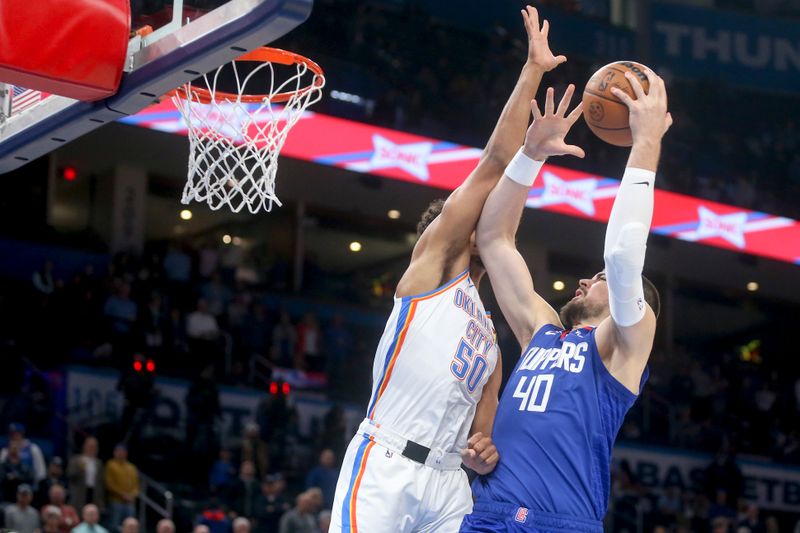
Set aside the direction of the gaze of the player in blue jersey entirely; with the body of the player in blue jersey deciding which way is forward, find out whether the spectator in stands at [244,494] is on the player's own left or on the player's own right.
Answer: on the player's own right

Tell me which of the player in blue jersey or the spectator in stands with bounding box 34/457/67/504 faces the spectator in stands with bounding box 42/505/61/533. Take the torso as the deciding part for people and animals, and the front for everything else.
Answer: the spectator in stands with bounding box 34/457/67/504

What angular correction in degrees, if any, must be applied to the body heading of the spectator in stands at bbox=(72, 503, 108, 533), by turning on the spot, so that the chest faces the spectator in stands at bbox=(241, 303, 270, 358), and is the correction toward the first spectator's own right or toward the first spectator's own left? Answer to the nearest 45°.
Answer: approximately 180°

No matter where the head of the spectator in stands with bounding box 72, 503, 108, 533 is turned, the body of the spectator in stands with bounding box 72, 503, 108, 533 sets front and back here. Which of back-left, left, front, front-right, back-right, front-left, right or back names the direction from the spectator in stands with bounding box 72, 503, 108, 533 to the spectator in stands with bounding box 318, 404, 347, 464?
back-left

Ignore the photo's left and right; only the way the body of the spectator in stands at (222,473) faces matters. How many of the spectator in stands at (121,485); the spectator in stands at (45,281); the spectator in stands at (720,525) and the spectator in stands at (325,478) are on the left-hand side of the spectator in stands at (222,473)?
2

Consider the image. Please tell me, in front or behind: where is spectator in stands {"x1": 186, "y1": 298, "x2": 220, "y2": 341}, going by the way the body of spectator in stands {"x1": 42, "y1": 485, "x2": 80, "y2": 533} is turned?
behind

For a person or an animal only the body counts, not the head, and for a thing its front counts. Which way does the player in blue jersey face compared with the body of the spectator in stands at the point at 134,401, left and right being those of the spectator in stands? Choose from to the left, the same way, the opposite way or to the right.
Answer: to the right

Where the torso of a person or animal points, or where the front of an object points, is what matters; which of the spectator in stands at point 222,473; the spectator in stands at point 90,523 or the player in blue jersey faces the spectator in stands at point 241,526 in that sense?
the spectator in stands at point 222,473

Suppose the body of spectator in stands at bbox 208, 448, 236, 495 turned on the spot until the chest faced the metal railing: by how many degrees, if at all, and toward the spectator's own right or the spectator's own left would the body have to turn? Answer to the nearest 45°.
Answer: approximately 45° to the spectator's own right

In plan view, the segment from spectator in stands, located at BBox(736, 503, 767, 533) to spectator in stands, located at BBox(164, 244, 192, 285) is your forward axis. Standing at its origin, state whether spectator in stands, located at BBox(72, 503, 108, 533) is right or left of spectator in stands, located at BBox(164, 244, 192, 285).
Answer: left

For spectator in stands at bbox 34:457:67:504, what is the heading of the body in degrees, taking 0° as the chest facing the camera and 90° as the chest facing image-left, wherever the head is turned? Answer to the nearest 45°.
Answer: approximately 0°
